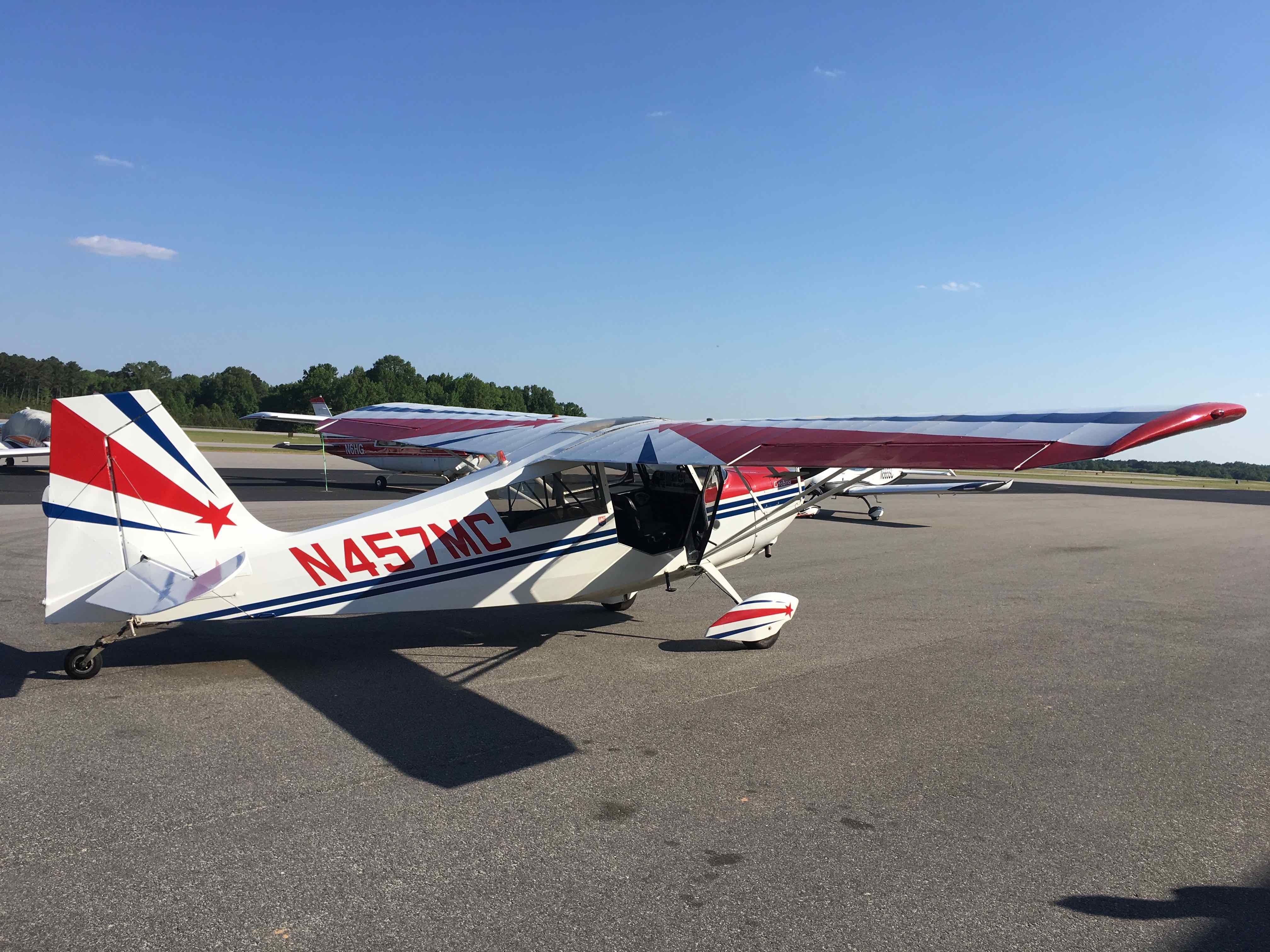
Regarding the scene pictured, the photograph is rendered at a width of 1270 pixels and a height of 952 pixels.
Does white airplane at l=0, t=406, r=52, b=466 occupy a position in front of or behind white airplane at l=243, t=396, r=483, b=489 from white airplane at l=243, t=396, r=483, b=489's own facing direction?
behind

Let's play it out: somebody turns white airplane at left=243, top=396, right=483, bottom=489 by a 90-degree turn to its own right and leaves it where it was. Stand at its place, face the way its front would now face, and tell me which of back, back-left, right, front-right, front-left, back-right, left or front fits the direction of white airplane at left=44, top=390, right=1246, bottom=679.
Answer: front-left

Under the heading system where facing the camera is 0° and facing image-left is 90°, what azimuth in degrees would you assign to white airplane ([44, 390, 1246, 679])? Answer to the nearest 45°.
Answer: approximately 225°

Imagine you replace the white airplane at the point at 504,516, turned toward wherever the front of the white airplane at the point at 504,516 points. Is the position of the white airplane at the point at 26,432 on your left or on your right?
on your left

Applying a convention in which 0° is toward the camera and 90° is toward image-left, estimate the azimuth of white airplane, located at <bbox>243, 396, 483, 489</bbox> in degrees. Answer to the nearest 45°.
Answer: approximately 315°
